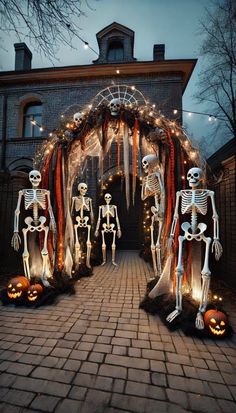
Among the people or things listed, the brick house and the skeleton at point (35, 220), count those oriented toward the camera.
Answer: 2

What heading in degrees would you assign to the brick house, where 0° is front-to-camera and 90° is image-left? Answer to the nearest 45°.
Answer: approximately 0°

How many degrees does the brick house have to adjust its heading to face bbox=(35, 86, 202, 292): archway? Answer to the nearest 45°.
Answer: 0° — it already faces it

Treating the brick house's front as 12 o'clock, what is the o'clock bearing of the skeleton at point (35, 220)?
The skeleton is roughly at 12 o'clock from the brick house.

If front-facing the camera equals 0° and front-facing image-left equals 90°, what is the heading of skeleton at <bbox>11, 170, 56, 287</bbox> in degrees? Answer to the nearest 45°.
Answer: approximately 0°

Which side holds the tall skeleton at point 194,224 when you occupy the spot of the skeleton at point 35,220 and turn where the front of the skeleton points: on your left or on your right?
on your left
